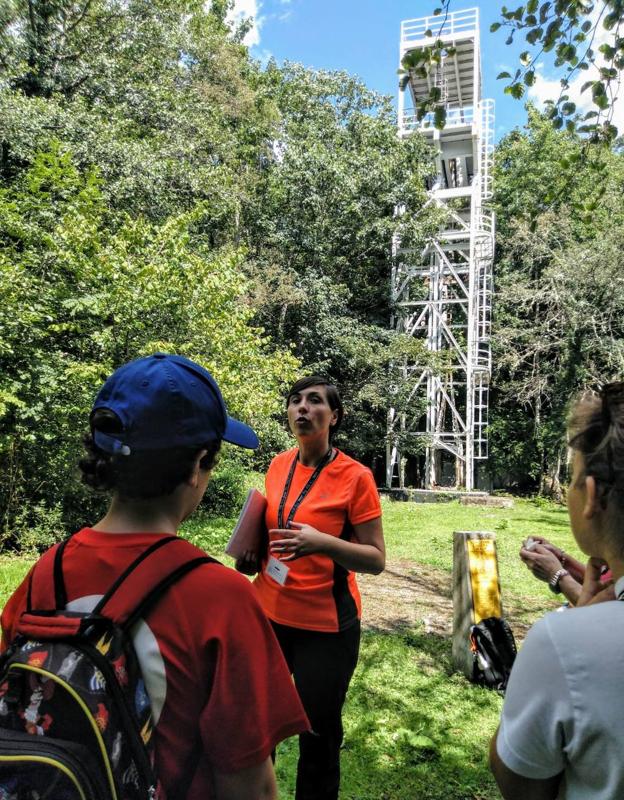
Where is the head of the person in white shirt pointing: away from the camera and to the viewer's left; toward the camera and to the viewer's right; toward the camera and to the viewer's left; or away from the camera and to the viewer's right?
away from the camera and to the viewer's left

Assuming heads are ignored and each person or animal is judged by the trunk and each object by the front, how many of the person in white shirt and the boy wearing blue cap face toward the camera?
0

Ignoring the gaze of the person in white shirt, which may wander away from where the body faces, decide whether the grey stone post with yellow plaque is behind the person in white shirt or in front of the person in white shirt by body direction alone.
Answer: in front

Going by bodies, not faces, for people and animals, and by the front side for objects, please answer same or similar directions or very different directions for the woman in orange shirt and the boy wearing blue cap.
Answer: very different directions

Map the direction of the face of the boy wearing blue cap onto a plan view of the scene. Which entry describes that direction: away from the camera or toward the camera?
away from the camera

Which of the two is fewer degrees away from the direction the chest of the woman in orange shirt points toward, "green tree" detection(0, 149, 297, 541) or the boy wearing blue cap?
the boy wearing blue cap

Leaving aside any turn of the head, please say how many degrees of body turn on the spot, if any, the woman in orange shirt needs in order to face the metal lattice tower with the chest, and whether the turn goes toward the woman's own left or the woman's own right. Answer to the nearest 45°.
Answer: approximately 135° to the woman's own right

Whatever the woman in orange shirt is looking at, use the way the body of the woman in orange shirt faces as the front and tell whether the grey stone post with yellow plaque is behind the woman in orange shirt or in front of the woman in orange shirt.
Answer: behind

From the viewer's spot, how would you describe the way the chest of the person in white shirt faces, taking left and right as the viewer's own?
facing away from the viewer and to the left of the viewer

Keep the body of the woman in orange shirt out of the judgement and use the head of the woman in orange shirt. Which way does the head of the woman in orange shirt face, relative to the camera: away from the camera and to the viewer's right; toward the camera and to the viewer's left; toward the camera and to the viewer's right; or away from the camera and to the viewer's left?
toward the camera and to the viewer's left
